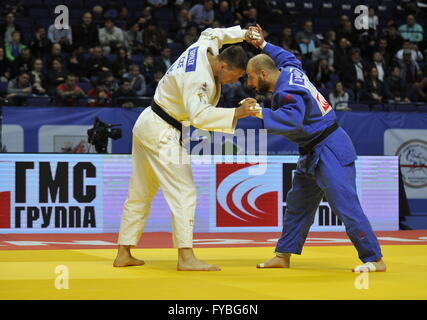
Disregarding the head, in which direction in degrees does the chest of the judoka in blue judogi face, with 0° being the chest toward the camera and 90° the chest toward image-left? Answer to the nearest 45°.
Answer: approximately 90°

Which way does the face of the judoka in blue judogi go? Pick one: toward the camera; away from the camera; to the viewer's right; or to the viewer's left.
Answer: to the viewer's left
